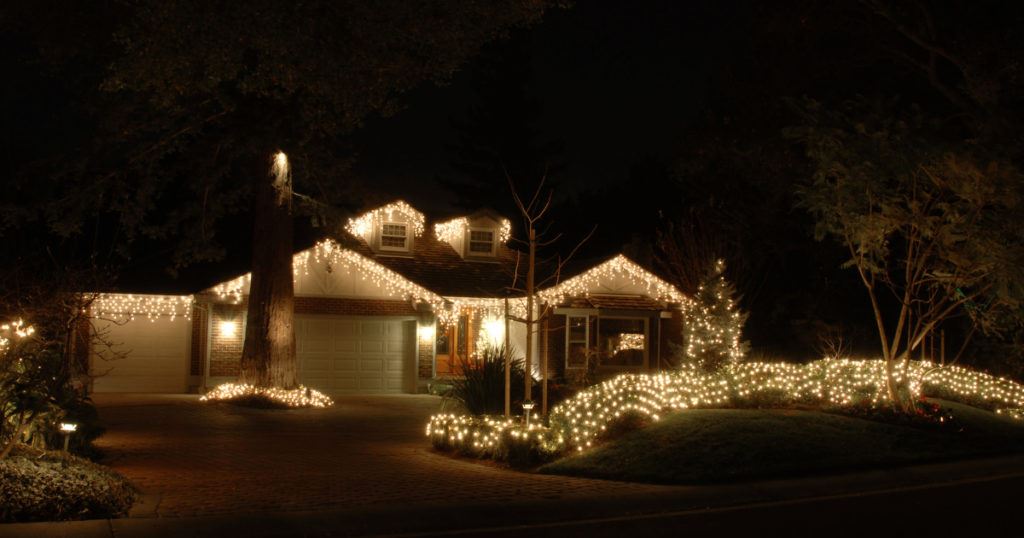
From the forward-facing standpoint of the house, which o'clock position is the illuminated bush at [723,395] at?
The illuminated bush is roughly at 11 o'clock from the house.

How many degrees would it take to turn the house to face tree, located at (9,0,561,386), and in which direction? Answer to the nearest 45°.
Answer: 0° — it already faces it

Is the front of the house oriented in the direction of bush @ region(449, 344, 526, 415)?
yes

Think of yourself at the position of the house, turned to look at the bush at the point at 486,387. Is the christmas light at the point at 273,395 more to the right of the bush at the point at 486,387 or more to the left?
right

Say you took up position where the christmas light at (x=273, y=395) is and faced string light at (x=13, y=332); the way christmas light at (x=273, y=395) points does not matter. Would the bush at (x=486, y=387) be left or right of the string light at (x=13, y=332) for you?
left

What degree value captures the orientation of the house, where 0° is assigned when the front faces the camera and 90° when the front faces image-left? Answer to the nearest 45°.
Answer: approximately 0°

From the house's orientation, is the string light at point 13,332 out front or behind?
out front

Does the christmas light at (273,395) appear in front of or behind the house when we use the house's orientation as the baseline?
in front
